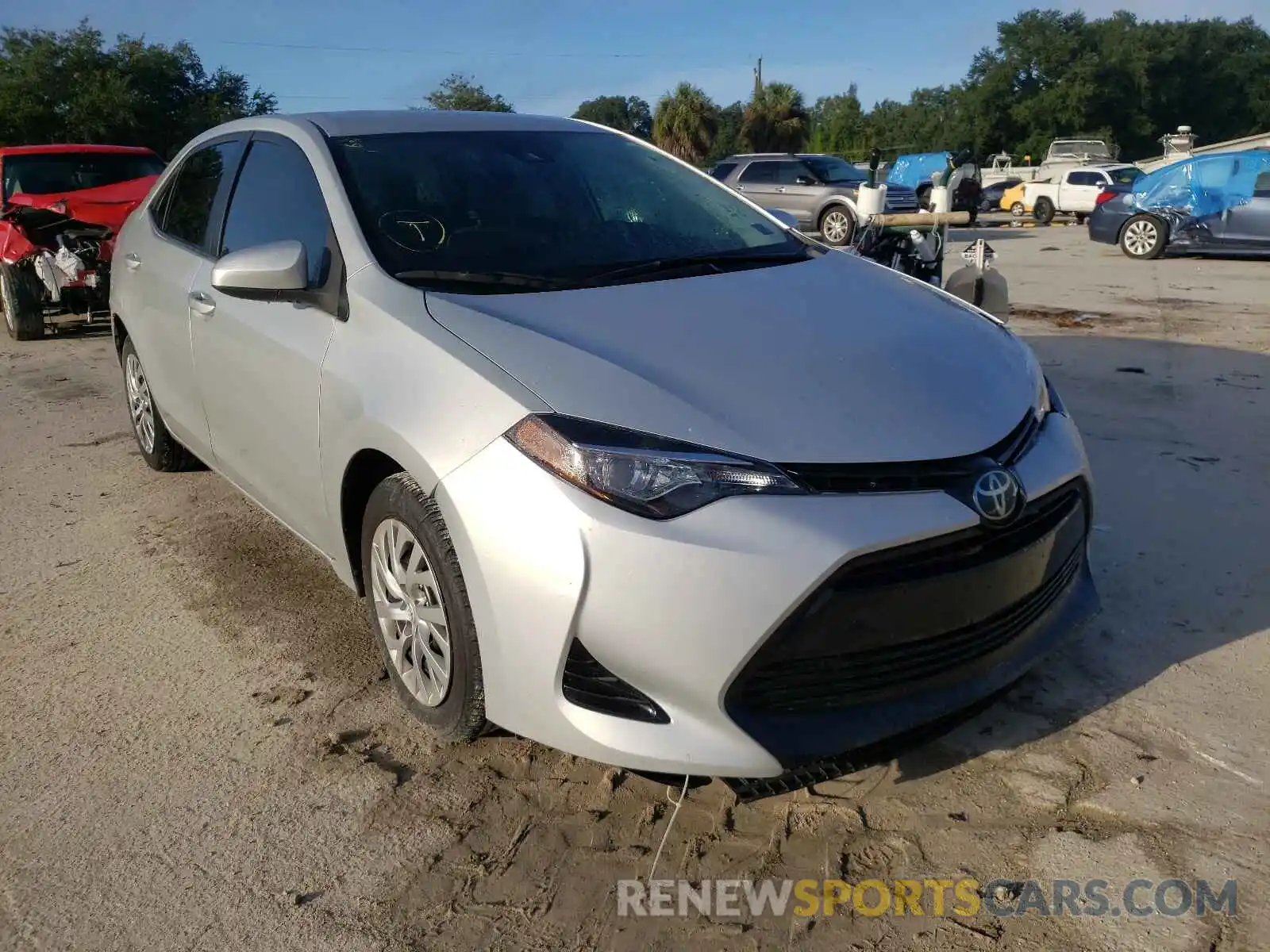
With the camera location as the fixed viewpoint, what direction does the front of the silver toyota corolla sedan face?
facing the viewer and to the right of the viewer

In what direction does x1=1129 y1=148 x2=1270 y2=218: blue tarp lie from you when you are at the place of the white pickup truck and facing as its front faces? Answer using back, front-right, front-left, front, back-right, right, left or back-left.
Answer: front-right

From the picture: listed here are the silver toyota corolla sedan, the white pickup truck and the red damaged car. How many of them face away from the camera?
0

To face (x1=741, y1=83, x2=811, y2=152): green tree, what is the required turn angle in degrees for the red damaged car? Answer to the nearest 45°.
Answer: approximately 135° to its left

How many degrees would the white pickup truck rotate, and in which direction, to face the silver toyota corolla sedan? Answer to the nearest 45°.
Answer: approximately 45° to its right

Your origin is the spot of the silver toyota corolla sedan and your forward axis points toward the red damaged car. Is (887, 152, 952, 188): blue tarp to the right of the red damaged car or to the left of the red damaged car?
right

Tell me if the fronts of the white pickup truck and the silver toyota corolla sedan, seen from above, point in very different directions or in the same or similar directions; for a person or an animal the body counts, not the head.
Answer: same or similar directions

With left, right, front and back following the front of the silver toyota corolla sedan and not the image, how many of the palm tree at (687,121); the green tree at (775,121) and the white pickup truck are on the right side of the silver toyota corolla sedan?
0

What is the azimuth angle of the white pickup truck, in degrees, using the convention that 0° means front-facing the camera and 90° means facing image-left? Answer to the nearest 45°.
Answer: approximately 315°

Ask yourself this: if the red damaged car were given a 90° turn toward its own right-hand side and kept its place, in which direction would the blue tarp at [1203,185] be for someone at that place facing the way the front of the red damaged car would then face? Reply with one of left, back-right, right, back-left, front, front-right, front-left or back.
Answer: back

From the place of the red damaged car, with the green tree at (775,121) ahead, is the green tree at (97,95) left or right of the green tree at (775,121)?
left

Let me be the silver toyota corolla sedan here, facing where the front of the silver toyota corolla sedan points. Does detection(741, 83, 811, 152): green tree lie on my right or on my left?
on my left

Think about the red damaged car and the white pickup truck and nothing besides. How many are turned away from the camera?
0

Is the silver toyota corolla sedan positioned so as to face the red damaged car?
no

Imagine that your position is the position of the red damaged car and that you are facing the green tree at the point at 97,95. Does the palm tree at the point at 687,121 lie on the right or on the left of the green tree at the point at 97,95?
right

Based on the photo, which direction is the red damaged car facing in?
toward the camera
